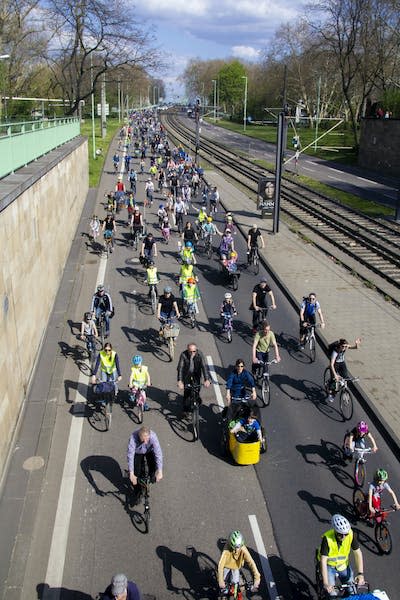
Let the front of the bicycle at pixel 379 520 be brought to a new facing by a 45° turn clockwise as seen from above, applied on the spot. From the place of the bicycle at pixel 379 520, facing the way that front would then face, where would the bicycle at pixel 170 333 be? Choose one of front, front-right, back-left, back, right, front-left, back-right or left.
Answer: back-right

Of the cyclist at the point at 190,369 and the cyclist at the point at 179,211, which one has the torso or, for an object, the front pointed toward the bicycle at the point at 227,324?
the cyclist at the point at 179,211

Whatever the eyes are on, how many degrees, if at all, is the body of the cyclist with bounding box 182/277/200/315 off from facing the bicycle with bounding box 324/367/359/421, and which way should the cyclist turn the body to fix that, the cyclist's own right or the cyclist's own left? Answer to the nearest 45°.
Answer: approximately 45° to the cyclist's own left

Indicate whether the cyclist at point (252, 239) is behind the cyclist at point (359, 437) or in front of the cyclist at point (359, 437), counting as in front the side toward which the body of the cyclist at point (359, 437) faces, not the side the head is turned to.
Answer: behind

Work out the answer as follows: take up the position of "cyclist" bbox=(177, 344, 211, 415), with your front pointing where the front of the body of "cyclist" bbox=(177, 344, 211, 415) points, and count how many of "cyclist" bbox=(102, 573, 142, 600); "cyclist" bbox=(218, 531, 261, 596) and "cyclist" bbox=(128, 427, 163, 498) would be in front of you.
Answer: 3

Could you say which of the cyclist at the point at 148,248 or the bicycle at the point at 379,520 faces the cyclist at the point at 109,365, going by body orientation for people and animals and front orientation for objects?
the cyclist at the point at 148,248
